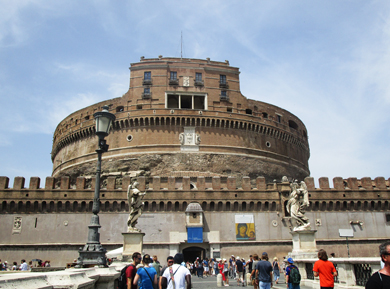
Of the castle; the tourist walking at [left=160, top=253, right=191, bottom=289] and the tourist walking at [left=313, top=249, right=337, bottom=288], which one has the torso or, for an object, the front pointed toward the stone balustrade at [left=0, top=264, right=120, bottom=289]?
the castle

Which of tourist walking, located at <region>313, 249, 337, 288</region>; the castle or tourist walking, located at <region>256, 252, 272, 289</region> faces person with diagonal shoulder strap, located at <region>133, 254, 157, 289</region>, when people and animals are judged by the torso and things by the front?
the castle

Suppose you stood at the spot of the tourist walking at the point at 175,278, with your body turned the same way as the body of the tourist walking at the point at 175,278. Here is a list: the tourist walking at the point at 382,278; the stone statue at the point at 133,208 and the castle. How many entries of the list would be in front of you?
2

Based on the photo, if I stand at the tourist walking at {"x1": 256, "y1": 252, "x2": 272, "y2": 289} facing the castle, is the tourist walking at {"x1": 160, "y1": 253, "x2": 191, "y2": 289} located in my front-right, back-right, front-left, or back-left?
back-left

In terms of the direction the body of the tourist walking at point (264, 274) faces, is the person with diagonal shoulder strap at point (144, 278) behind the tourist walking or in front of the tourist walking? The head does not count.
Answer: behind

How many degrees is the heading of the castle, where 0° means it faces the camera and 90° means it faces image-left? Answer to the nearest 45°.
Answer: approximately 0°

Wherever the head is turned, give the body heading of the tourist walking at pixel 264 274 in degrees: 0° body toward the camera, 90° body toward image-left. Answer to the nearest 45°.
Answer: approximately 180°

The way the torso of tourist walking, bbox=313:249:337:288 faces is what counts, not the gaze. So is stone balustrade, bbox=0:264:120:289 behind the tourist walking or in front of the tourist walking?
behind

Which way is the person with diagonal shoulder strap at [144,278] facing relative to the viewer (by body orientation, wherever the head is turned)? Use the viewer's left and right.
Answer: facing away from the viewer

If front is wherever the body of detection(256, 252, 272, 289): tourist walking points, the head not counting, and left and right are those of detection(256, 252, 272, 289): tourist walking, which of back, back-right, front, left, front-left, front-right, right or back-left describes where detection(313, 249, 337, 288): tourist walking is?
back-right

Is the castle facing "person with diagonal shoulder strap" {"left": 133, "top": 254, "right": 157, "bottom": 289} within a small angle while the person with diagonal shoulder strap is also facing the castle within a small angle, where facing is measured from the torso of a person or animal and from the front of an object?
yes

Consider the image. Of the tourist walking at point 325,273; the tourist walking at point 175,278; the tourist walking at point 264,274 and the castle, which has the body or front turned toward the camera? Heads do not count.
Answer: the castle

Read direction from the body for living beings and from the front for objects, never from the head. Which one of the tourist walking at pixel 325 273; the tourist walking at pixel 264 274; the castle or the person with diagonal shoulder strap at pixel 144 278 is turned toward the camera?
the castle

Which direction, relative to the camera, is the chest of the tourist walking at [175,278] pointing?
away from the camera

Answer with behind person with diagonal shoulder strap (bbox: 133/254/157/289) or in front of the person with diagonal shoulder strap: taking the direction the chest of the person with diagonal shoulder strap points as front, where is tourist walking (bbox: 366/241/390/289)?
behind
